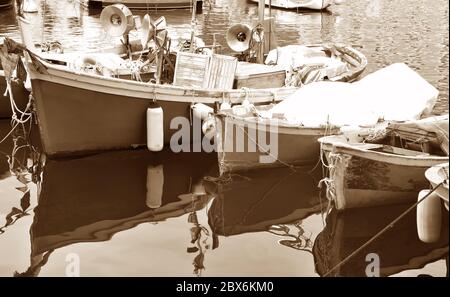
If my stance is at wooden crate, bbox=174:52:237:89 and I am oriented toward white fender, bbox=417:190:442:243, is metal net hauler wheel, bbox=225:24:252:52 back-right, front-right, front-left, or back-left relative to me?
back-left

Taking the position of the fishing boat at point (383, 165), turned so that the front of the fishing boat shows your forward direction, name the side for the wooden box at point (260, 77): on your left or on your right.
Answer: on your right

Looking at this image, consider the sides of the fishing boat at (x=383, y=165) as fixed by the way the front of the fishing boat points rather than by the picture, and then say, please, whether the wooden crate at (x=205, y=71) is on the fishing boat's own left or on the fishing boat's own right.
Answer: on the fishing boat's own right

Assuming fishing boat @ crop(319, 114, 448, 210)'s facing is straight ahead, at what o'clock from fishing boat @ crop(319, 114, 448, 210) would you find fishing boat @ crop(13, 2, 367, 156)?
fishing boat @ crop(13, 2, 367, 156) is roughly at 2 o'clock from fishing boat @ crop(319, 114, 448, 210).

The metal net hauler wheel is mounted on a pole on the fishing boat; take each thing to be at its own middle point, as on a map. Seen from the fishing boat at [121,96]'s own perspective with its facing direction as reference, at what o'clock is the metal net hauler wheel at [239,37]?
The metal net hauler wheel is roughly at 6 o'clock from the fishing boat.

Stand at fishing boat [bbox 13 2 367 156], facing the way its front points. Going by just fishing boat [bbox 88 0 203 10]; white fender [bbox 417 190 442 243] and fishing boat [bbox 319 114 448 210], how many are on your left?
2

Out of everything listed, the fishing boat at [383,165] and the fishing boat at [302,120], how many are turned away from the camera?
0
